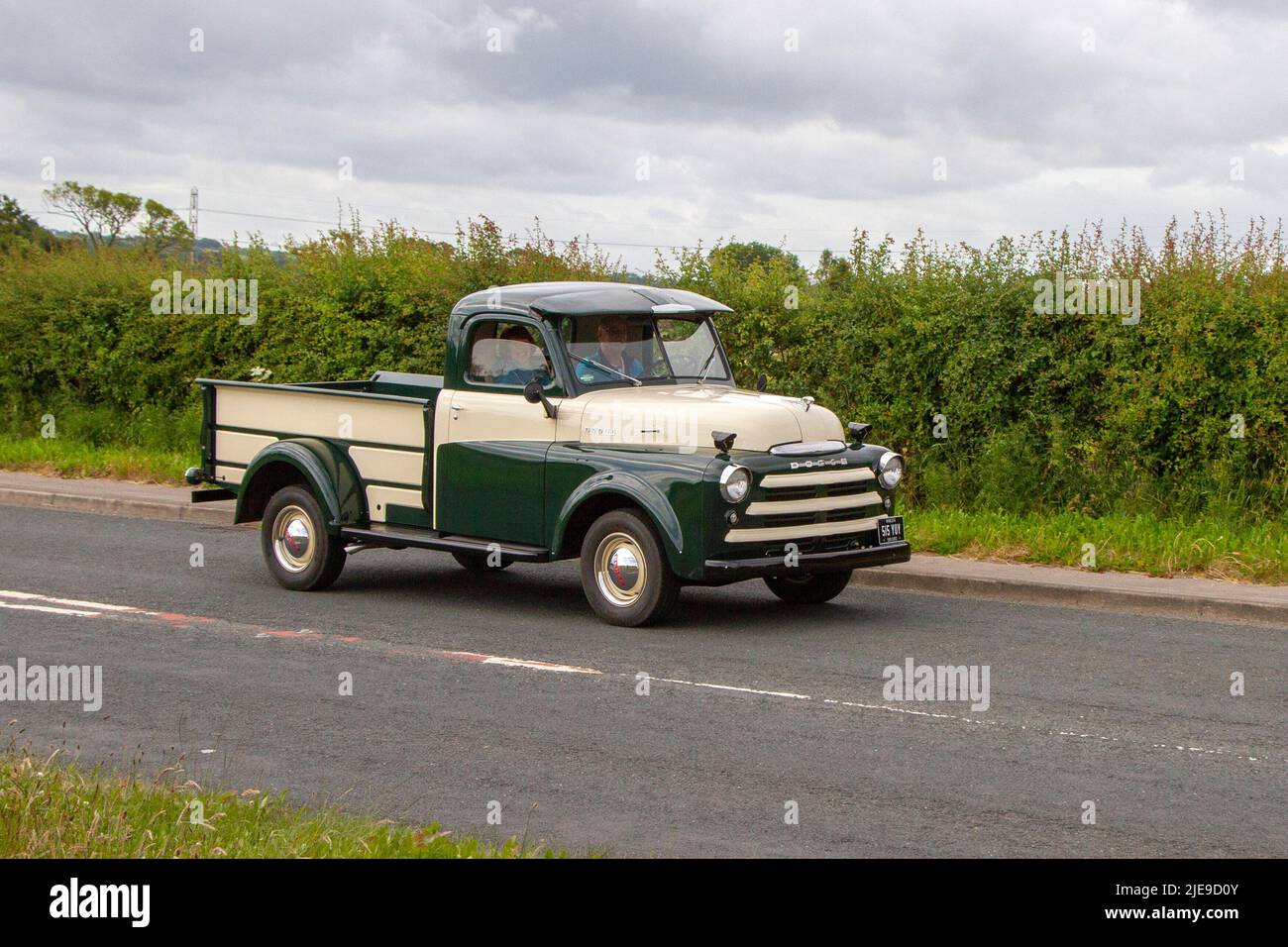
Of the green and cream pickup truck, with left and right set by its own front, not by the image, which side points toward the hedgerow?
left

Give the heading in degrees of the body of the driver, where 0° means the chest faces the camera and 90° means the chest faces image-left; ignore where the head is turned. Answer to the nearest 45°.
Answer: approximately 315°

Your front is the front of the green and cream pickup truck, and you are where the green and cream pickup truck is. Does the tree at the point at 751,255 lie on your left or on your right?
on your left

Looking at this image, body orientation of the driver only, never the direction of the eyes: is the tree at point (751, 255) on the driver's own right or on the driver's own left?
on the driver's own left

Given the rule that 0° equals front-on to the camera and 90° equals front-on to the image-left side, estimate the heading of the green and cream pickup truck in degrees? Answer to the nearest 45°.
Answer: approximately 315°
